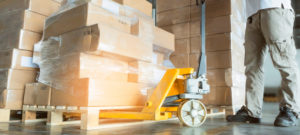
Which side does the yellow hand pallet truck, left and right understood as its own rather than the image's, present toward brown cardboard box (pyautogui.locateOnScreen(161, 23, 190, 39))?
right

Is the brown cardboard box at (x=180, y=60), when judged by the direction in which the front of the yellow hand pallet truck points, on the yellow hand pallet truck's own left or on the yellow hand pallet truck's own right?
on the yellow hand pallet truck's own right

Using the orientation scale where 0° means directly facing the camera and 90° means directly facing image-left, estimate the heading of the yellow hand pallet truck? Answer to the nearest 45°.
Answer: approximately 90°

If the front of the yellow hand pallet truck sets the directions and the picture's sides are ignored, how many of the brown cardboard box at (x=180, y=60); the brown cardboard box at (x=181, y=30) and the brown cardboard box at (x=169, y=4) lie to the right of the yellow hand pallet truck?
3

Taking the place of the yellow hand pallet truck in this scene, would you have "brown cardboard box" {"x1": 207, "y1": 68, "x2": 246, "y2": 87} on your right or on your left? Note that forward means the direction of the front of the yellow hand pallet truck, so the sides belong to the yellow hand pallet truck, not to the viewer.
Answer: on your right

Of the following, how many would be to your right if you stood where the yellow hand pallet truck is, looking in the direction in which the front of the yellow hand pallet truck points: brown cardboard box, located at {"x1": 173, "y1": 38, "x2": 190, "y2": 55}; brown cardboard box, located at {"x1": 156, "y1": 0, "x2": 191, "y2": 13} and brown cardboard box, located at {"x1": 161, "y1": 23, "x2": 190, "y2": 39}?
3

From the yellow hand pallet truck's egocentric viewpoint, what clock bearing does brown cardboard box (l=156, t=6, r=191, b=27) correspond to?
The brown cardboard box is roughly at 3 o'clock from the yellow hand pallet truck.

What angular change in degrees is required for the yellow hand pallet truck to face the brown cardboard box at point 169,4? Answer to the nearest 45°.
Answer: approximately 90° to its right

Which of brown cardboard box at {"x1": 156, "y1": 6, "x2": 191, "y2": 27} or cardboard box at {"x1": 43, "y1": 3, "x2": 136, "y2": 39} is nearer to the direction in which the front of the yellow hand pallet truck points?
the cardboard box
